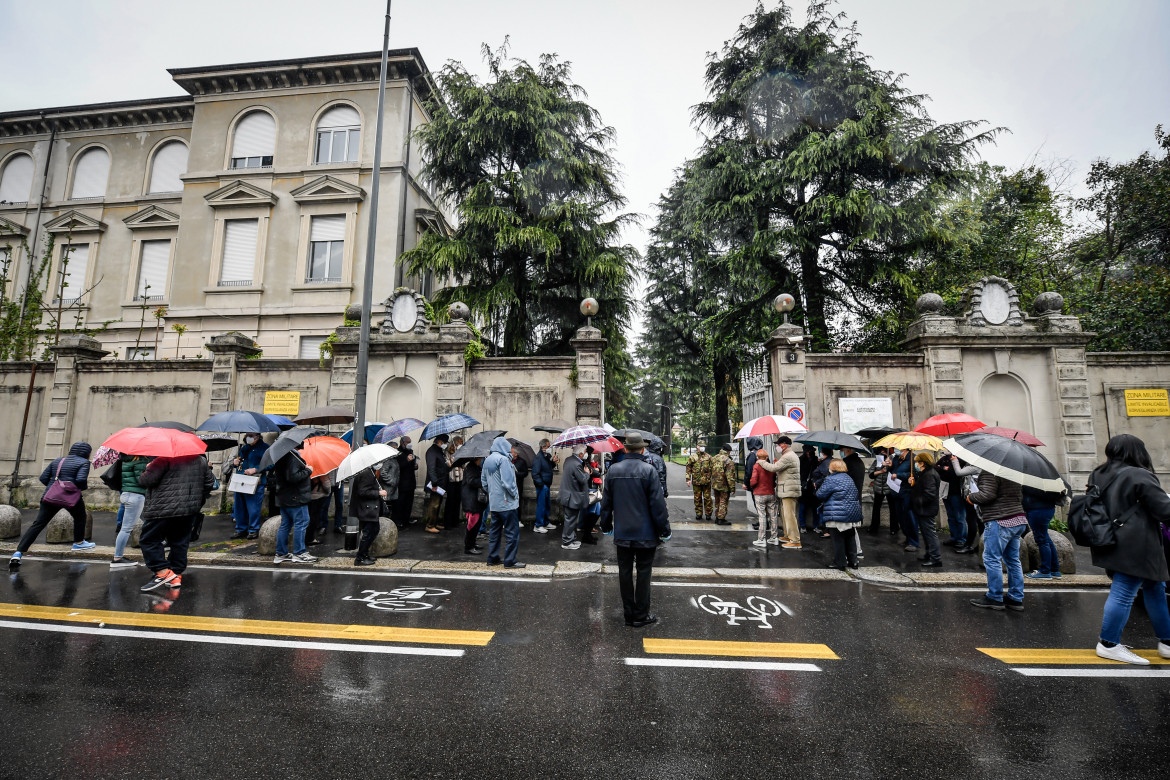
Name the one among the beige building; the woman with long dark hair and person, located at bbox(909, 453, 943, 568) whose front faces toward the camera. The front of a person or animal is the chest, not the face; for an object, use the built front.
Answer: the beige building

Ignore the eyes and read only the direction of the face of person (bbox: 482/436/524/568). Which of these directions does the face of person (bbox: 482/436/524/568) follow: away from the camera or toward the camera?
away from the camera

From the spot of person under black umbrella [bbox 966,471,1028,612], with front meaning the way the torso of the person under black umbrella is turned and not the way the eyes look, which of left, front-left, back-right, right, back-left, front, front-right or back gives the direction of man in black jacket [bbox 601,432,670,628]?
left

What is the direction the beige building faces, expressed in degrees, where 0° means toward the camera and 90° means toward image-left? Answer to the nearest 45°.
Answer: approximately 0°

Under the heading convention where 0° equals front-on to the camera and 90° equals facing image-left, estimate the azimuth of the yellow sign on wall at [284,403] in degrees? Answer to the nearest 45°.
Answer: approximately 0°

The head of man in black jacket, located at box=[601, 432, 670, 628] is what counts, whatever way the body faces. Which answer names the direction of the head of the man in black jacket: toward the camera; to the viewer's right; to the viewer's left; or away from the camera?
away from the camera

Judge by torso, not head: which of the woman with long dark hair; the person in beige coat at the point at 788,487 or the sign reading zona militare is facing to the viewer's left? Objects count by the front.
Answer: the person in beige coat

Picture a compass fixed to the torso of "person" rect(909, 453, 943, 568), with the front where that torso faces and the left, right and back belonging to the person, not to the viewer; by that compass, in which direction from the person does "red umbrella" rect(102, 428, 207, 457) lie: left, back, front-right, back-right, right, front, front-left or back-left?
front-left

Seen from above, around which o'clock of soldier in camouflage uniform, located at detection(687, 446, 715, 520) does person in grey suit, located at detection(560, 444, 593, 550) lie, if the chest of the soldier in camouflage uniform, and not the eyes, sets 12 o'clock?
The person in grey suit is roughly at 1 o'clock from the soldier in camouflage uniform.

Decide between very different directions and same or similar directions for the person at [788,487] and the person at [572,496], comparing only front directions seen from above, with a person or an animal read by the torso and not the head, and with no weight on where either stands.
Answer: very different directions

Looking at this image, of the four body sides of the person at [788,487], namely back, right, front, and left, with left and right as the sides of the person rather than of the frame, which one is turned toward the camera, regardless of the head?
left
